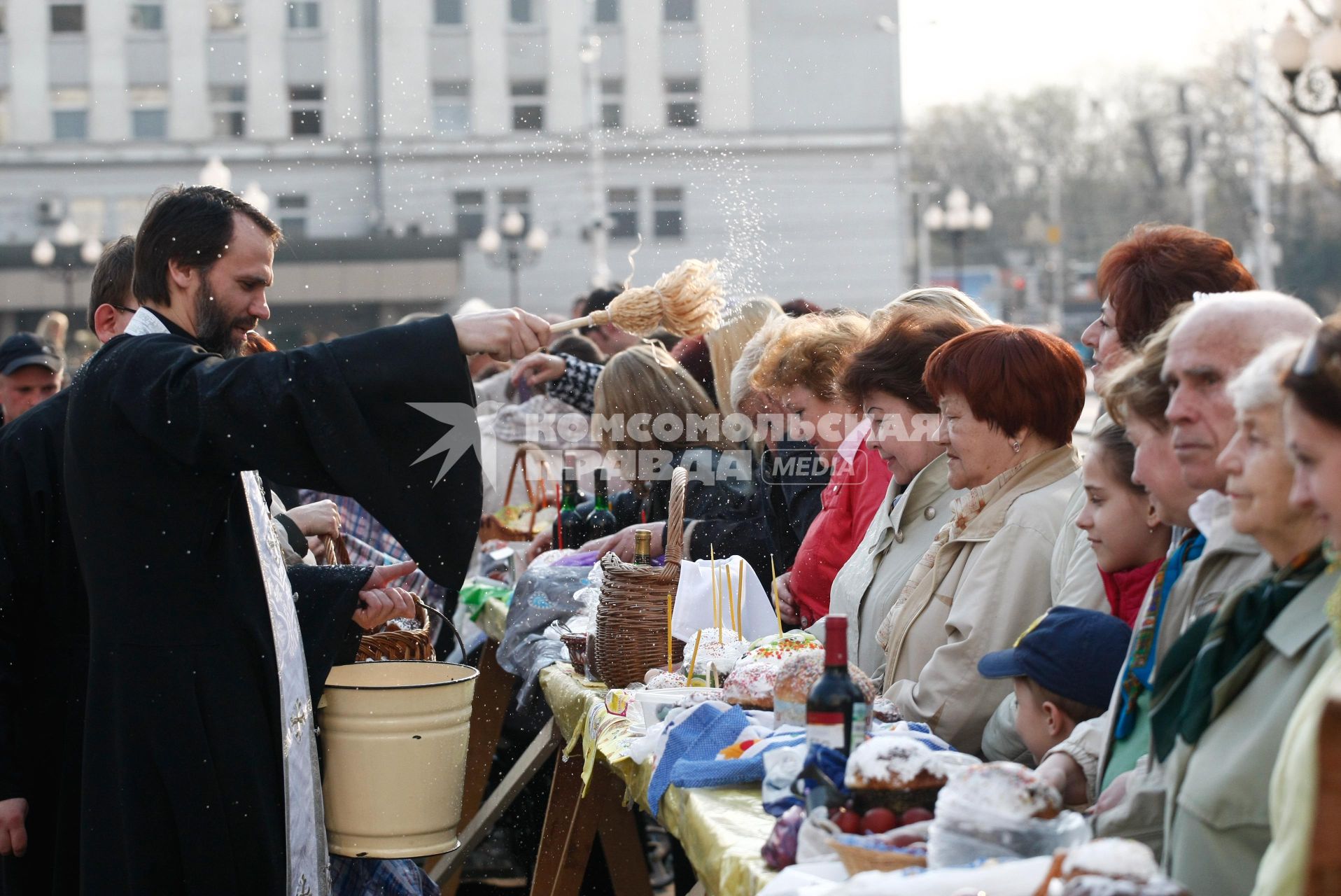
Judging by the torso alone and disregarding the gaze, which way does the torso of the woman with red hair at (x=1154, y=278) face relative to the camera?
to the viewer's left

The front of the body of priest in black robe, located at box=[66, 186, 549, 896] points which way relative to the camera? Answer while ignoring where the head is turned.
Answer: to the viewer's right

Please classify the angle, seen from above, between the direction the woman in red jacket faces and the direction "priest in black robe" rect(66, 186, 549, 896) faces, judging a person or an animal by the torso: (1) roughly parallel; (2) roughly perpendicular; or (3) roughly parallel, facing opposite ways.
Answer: roughly parallel, facing opposite ways

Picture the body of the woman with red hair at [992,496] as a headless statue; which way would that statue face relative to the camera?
to the viewer's left

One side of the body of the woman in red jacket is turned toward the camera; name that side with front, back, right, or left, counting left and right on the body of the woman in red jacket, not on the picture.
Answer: left

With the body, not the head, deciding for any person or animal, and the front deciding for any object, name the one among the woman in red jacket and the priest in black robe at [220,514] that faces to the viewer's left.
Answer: the woman in red jacket

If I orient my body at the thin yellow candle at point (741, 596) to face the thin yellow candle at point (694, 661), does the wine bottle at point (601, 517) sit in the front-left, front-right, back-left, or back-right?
back-right

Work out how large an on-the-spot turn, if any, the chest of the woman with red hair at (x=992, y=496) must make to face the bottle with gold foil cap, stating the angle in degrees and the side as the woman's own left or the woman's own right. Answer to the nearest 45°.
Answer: approximately 45° to the woman's own right

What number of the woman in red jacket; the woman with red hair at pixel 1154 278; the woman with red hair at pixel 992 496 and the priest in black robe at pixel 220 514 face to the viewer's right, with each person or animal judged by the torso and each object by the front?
1

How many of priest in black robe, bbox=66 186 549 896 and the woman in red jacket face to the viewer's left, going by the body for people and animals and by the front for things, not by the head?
1

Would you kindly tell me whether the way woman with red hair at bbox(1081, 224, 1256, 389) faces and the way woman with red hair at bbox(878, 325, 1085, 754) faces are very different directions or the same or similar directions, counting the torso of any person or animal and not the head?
same or similar directions

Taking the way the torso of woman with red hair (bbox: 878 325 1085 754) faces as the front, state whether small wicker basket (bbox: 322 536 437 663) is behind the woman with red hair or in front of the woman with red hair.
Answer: in front

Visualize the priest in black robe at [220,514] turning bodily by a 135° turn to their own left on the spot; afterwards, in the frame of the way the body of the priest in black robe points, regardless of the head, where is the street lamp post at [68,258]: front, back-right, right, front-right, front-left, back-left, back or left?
front-right
